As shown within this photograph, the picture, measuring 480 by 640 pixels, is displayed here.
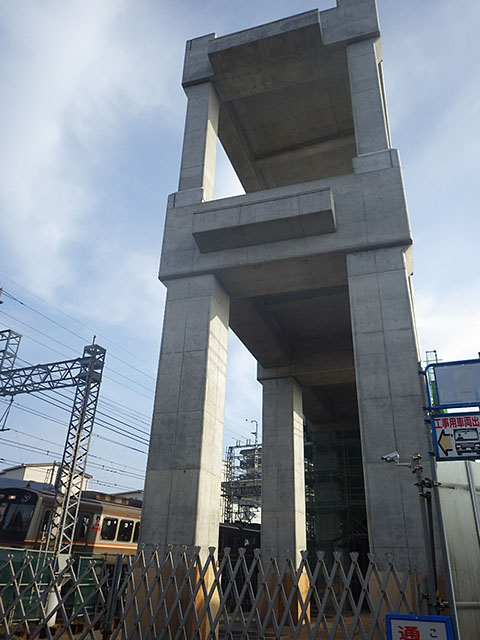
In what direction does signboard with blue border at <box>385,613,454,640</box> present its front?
toward the camera

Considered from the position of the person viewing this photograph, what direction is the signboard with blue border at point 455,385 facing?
facing the viewer

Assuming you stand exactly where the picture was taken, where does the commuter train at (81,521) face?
facing the viewer and to the left of the viewer

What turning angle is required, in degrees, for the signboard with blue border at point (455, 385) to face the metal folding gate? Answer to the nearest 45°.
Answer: approximately 90° to its right

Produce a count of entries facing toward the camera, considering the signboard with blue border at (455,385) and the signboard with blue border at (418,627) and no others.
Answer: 2

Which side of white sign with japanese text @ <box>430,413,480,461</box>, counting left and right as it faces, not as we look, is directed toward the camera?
front

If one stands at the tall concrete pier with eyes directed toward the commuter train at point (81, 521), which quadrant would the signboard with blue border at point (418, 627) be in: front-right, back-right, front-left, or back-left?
back-left

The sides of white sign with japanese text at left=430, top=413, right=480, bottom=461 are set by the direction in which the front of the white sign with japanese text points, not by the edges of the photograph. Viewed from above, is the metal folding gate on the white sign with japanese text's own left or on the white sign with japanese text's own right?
on the white sign with japanese text's own right

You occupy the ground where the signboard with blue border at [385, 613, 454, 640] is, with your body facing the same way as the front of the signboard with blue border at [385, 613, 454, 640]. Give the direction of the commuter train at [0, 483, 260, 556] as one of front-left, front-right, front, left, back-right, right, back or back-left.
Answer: back-right

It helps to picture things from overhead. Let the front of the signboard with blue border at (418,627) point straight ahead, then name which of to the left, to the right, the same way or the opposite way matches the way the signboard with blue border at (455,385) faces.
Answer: the same way

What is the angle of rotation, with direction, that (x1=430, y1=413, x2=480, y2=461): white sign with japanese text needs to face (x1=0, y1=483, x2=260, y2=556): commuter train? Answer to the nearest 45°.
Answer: approximately 135° to its right
